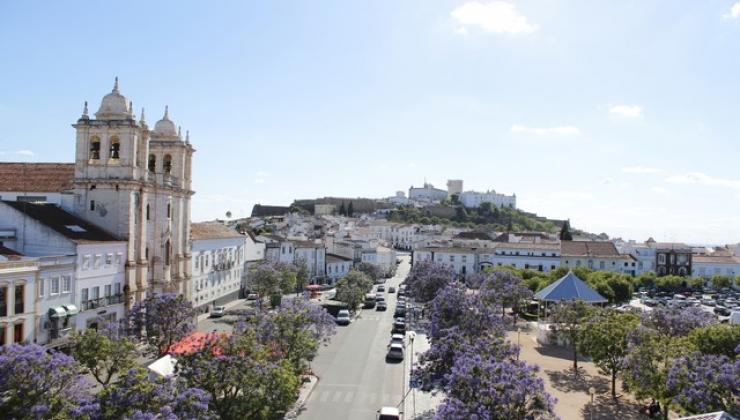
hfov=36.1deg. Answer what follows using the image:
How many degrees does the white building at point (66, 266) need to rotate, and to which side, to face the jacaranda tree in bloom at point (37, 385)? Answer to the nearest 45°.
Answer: approximately 45° to its right

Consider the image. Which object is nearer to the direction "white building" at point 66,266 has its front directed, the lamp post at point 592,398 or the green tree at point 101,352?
the lamp post

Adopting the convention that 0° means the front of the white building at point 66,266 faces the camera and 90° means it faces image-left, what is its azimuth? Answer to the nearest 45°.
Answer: approximately 315°

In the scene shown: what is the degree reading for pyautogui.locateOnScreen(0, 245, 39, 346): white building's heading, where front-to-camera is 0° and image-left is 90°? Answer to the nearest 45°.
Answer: approximately 315°

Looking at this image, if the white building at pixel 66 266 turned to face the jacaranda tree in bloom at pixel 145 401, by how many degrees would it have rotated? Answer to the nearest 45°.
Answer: approximately 45° to its right
